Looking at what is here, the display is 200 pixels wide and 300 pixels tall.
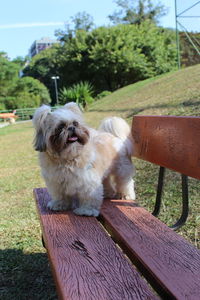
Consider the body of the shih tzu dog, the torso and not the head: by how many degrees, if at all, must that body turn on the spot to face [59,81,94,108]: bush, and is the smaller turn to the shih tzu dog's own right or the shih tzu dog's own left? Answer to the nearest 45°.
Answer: approximately 135° to the shih tzu dog's own right

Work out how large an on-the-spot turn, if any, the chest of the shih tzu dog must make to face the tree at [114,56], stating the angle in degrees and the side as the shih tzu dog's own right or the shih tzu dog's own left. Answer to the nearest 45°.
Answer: approximately 135° to the shih tzu dog's own right

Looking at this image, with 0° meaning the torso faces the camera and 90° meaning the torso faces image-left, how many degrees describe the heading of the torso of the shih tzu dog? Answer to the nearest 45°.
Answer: approximately 45°
